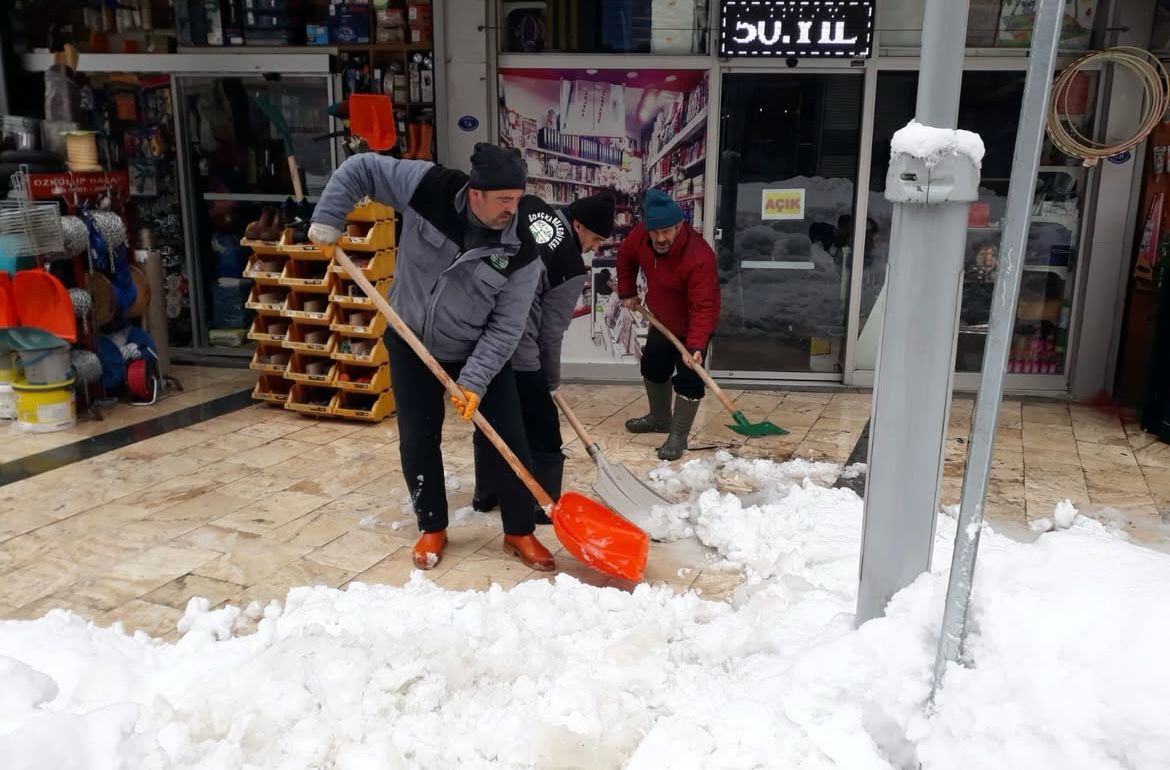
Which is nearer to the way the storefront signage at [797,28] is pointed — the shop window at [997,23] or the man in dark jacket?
the man in dark jacket

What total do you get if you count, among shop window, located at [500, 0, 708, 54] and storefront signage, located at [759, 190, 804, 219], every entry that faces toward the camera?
2

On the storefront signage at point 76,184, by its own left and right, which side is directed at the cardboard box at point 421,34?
left

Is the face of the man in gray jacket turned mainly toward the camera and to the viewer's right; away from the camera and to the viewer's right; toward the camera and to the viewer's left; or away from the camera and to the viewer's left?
toward the camera and to the viewer's right

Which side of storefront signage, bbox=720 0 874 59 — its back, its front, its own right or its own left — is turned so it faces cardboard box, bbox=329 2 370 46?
right

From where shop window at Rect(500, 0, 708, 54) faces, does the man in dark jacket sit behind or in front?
in front
